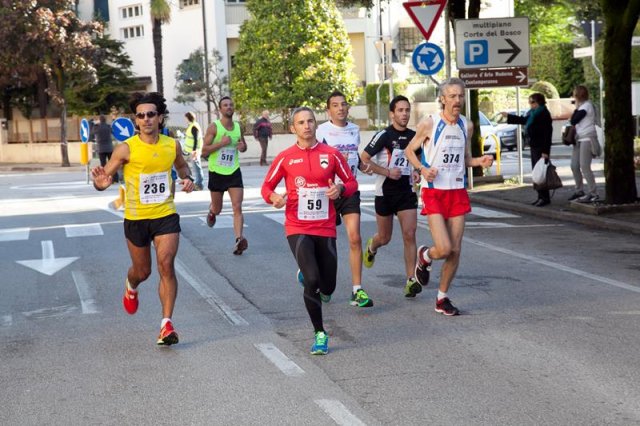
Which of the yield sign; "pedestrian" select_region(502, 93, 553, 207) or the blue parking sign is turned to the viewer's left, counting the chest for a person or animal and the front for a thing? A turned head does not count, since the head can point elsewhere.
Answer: the pedestrian

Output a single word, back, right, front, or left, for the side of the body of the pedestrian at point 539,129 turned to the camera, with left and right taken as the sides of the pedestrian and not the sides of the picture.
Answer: left

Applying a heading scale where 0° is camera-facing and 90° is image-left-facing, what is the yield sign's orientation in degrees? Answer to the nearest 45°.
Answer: approximately 0°

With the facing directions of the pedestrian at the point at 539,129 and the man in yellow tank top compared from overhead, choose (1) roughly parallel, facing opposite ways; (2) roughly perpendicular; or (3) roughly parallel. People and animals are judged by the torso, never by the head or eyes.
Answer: roughly perpendicular

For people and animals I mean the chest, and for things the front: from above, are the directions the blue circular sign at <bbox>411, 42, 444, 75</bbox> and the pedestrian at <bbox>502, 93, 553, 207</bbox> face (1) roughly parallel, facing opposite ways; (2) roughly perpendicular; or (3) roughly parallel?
roughly perpendicular

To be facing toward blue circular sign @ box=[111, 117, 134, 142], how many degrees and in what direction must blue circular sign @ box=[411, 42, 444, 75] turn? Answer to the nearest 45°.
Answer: approximately 90° to its right
